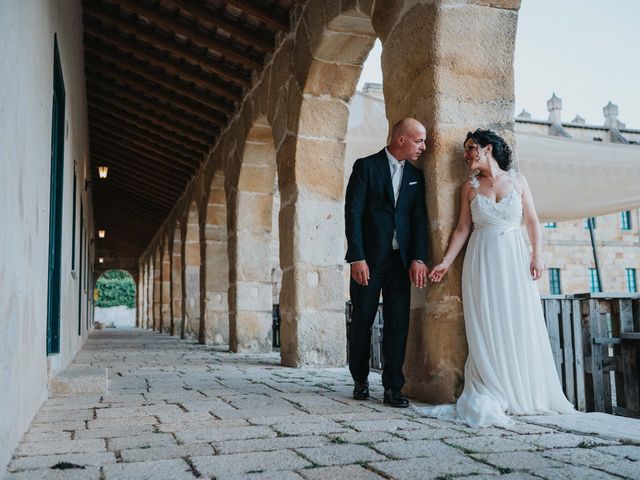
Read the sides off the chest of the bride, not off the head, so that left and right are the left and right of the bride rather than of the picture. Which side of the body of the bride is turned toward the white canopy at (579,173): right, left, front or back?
back

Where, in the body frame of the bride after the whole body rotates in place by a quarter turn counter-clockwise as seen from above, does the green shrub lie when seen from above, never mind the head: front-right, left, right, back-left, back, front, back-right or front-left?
back-left

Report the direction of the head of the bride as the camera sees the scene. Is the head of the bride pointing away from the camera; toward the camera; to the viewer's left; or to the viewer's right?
to the viewer's left

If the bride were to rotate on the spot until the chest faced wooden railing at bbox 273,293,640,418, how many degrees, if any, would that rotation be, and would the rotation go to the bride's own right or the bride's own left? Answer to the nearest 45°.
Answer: approximately 180°

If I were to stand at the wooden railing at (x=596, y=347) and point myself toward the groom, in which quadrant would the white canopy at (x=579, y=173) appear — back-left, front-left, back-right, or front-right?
back-right

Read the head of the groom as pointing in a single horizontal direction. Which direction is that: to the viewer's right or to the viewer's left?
to the viewer's right

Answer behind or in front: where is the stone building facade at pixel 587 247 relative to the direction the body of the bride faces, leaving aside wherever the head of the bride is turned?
behind

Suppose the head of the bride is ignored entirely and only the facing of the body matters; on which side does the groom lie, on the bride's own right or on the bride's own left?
on the bride's own right

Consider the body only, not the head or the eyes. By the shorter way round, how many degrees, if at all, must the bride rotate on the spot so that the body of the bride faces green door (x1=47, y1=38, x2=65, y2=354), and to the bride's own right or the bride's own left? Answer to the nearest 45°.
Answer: approximately 90° to the bride's own right

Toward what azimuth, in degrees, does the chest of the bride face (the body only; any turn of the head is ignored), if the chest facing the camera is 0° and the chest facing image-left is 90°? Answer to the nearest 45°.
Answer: approximately 0°
